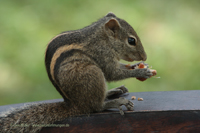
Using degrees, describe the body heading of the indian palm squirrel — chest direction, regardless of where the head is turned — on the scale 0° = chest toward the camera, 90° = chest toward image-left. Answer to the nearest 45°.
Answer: approximately 270°
